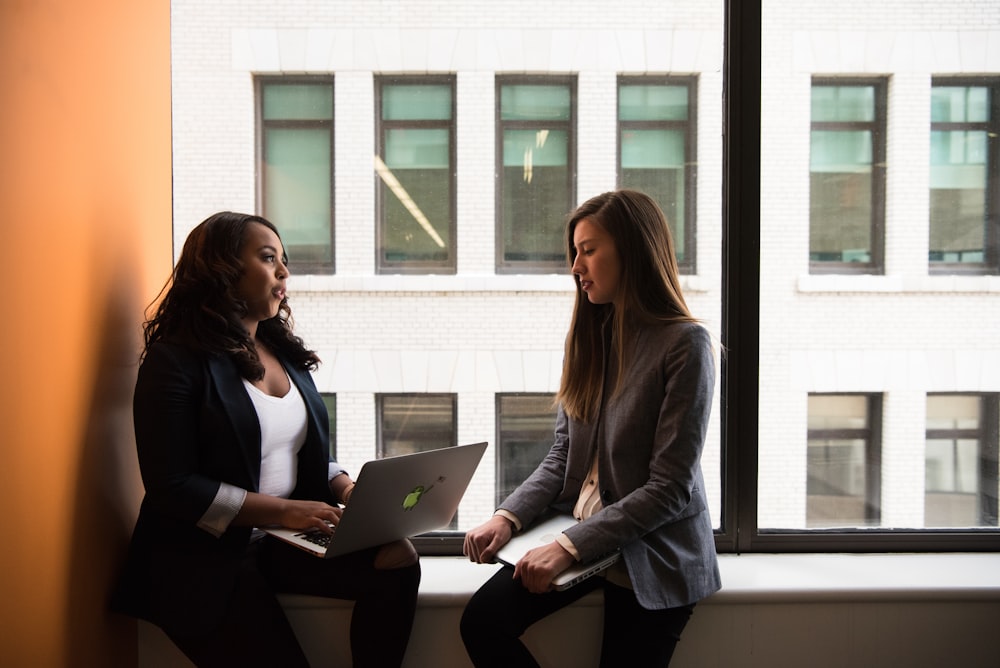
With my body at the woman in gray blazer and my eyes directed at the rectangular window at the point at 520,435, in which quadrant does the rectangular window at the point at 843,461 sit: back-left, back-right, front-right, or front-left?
front-right

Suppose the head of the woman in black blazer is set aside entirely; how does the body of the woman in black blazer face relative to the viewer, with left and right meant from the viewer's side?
facing the viewer and to the right of the viewer

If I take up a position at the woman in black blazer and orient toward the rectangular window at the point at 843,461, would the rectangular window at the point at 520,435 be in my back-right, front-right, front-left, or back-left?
front-left

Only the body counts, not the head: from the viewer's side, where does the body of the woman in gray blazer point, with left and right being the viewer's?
facing the viewer and to the left of the viewer

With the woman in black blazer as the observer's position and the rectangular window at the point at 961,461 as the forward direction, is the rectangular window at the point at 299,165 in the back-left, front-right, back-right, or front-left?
front-left

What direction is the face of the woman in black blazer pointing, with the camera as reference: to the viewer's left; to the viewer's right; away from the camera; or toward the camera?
to the viewer's right

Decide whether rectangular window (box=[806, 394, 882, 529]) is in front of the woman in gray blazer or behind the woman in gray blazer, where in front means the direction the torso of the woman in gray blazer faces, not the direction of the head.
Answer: behind

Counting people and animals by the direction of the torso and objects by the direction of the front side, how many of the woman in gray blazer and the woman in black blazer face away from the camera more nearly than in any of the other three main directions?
0

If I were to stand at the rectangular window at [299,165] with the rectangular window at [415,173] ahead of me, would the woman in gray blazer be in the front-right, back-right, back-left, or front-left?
front-right

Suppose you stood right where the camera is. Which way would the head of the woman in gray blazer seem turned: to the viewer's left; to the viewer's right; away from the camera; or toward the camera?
to the viewer's left

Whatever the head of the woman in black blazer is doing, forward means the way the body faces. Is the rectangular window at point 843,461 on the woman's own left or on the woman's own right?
on the woman's own left
